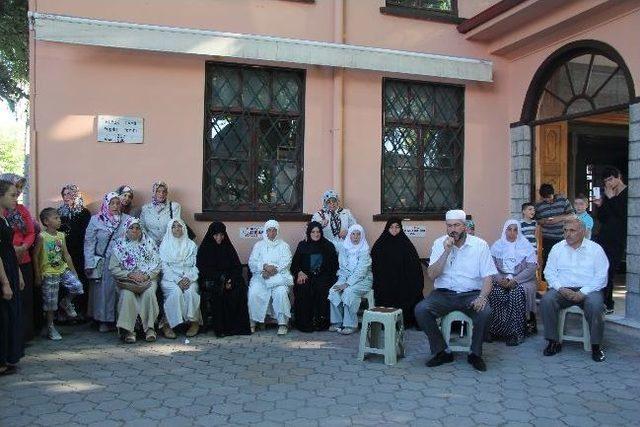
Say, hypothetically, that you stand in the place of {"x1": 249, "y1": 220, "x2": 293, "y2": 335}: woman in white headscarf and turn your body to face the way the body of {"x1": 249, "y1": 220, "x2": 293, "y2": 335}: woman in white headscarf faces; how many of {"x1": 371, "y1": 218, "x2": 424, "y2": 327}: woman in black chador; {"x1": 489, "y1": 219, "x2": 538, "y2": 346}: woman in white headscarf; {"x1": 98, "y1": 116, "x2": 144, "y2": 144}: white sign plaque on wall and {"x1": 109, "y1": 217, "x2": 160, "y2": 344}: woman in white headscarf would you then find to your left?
2

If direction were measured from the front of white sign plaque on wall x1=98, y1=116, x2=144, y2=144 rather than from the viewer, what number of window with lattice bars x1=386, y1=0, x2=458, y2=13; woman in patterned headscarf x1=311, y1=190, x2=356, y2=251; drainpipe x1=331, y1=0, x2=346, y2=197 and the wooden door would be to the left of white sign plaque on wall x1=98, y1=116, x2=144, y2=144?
4

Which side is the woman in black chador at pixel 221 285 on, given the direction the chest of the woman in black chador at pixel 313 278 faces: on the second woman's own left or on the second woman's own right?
on the second woman's own right

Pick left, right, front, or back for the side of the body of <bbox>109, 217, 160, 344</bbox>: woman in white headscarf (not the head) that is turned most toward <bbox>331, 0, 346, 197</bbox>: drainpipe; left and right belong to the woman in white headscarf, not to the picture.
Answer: left

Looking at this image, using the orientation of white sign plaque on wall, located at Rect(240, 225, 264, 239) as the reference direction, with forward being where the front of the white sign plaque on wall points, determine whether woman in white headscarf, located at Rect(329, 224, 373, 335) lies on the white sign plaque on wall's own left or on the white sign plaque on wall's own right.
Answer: on the white sign plaque on wall's own left

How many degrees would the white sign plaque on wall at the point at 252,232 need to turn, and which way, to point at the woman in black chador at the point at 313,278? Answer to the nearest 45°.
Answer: approximately 45° to its left
